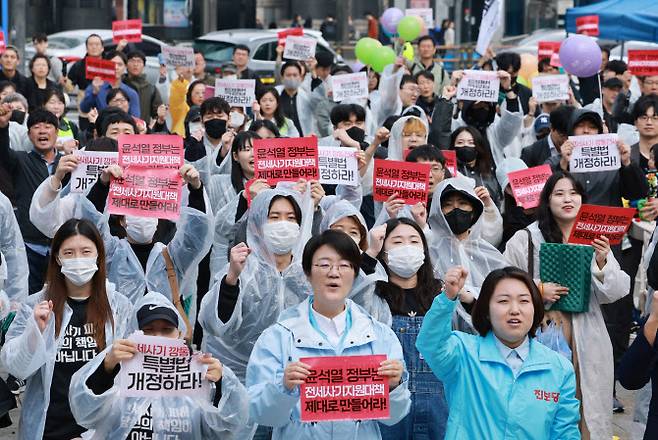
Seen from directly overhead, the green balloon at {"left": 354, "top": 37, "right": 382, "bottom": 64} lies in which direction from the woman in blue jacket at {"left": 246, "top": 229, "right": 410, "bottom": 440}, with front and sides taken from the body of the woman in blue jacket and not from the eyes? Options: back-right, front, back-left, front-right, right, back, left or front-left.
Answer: back

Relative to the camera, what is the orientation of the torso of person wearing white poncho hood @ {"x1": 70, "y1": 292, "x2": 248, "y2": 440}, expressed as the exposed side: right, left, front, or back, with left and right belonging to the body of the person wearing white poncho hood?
front

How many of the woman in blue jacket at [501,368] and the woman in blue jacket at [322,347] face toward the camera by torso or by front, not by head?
2

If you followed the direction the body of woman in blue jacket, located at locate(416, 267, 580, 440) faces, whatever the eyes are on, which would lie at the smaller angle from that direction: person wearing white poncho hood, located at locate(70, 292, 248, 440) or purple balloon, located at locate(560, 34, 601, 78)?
the person wearing white poncho hood

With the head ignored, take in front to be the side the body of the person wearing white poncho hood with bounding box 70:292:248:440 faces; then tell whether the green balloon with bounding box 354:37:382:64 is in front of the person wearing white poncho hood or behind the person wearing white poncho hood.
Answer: behind

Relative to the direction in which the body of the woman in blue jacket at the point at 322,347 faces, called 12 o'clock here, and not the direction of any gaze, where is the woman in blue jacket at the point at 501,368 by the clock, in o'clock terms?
the woman in blue jacket at the point at 501,368 is roughly at 9 o'clock from the woman in blue jacket at the point at 322,347.

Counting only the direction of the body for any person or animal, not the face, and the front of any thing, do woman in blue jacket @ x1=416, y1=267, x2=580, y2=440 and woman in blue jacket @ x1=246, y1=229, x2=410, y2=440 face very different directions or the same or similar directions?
same or similar directions

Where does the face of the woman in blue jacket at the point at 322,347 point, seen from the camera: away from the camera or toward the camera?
toward the camera

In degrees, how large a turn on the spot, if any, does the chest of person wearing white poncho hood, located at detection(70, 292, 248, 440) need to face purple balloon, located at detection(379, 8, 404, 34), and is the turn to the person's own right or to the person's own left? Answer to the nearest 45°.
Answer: approximately 180°

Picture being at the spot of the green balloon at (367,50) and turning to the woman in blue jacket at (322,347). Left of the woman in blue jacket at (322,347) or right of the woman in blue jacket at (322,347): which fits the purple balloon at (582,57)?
left

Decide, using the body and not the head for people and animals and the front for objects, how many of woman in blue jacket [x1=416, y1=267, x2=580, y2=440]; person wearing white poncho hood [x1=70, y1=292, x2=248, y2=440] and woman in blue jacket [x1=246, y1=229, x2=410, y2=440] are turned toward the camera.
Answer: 3

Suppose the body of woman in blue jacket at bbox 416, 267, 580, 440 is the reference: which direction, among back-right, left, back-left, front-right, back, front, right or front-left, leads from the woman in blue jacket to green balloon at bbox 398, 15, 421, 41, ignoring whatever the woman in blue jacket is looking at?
back

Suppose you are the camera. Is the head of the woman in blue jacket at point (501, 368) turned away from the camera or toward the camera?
toward the camera

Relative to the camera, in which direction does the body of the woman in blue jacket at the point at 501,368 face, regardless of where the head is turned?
toward the camera

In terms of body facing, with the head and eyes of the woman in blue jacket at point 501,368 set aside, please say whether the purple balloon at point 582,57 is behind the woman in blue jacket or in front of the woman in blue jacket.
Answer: behind
